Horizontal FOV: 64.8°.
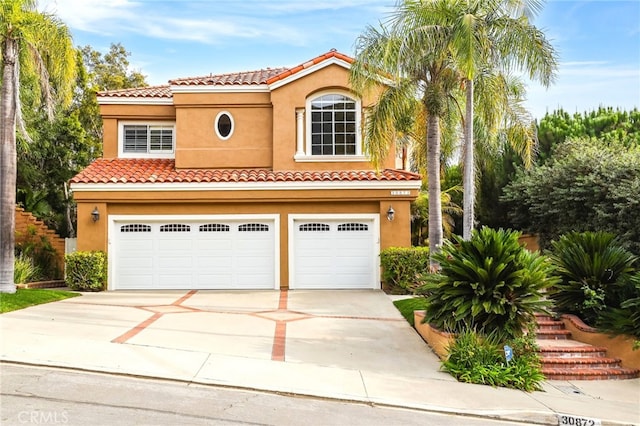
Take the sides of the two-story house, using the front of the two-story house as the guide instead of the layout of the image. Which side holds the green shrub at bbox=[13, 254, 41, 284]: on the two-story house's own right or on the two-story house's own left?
on the two-story house's own right

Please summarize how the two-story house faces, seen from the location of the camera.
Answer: facing the viewer

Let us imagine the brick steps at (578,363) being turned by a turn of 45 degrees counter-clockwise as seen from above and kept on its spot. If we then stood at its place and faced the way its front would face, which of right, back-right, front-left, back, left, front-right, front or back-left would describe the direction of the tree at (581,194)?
back-left

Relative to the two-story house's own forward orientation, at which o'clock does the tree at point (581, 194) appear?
The tree is roughly at 9 o'clock from the two-story house.

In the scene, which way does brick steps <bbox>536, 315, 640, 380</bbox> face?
toward the camera

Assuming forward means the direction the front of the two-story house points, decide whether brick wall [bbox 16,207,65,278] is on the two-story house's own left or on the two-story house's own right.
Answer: on the two-story house's own right

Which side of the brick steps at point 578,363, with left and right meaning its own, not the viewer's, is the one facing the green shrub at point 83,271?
right

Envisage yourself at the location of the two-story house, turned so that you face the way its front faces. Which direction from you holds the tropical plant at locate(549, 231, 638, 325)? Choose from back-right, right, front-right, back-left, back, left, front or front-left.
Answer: front-left

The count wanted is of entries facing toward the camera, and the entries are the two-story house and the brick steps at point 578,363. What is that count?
2

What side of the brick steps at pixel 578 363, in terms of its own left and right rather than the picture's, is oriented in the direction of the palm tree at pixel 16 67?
right

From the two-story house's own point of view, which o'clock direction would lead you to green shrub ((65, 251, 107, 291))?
The green shrub is roughly at 3 o'clock from the two-story house.

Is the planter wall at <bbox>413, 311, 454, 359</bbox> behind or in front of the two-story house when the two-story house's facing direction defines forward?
in front

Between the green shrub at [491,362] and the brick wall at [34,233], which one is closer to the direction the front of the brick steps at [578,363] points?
the green shrub
